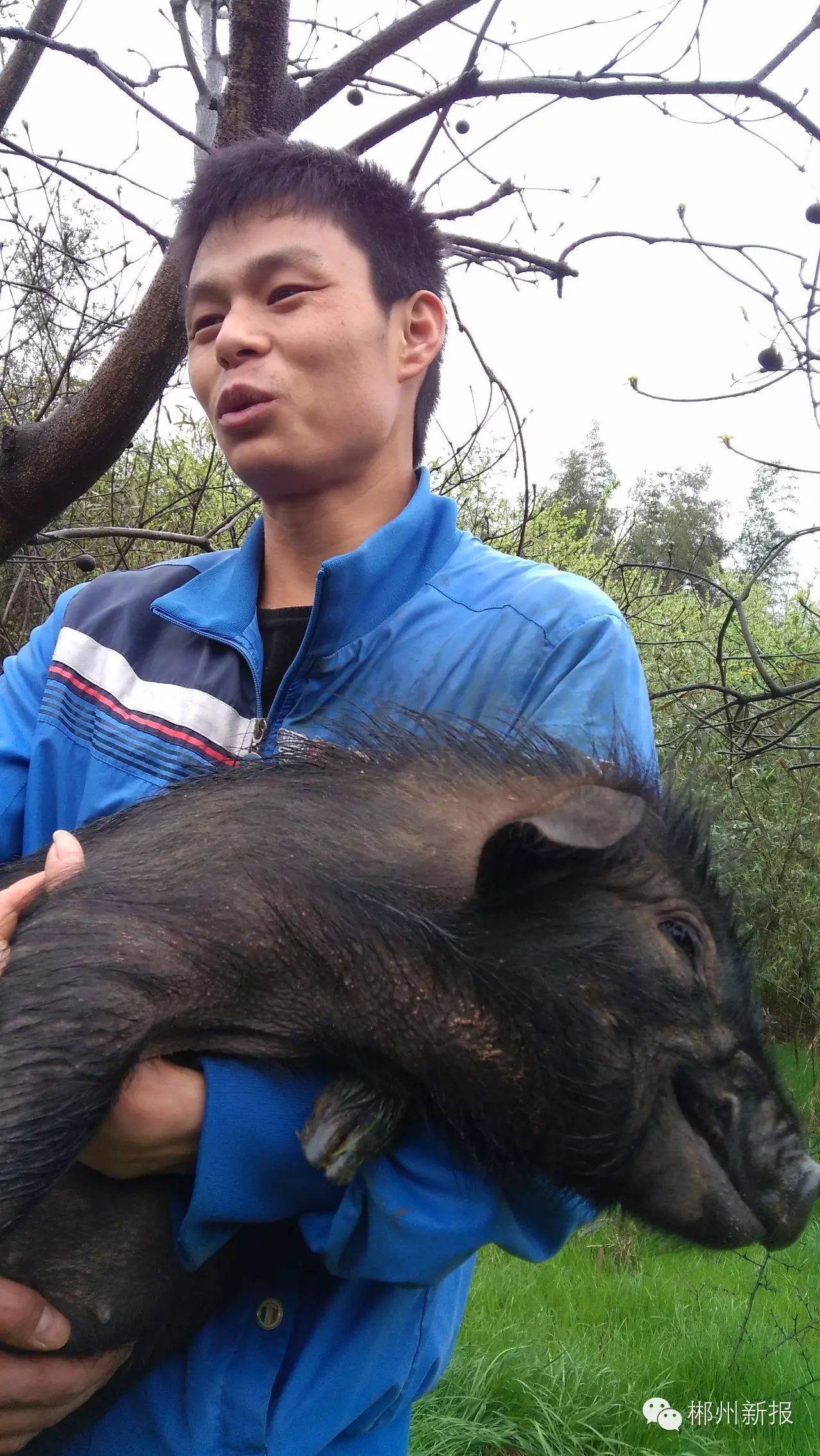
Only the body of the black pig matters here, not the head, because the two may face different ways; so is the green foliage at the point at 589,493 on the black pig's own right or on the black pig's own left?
on the black pig's own left

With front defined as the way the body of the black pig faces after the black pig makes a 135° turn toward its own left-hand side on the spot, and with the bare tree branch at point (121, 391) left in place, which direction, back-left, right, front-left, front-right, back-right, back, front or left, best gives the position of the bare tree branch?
front

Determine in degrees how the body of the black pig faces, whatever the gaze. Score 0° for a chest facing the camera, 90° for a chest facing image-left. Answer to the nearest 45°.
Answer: approximately 270°
